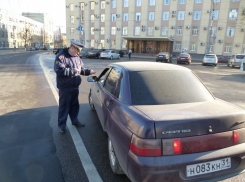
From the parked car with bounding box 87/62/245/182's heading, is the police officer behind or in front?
in front

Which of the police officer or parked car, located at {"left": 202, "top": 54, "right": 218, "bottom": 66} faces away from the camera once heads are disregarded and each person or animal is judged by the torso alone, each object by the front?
the parked car

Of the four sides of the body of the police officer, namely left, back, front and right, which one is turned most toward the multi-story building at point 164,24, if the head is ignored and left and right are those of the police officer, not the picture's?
left

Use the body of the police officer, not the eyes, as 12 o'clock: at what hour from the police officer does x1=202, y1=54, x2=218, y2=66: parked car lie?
The parked car is roughly at 9 o'clock from the police officer.

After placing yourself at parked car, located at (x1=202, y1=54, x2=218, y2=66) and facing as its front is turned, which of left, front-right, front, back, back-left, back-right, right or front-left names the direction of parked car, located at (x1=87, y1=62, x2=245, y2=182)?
back

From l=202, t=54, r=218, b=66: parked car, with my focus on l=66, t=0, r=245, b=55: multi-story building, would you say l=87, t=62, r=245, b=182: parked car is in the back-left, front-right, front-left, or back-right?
back-left

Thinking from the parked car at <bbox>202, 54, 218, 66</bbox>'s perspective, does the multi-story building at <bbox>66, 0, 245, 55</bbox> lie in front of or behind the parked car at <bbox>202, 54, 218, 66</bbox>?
in front

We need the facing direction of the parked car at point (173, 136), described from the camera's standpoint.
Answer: facing away from the viewer and to the left of the viewer

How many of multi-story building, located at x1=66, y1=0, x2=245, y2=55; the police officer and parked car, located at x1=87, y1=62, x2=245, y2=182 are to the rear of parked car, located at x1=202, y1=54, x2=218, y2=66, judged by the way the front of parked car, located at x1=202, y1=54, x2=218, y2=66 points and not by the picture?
2

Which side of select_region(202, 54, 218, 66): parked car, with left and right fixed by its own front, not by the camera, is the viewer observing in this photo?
back

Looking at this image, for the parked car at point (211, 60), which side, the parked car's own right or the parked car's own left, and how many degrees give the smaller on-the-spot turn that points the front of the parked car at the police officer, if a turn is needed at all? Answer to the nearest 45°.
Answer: approximately 180°

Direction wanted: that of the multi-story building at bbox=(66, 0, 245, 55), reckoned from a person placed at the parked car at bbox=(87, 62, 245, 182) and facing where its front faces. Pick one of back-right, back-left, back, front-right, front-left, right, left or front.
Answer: front-right

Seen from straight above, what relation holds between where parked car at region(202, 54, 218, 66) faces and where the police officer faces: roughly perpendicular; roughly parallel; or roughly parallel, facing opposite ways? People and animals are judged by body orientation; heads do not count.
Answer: roughly perpendicular
